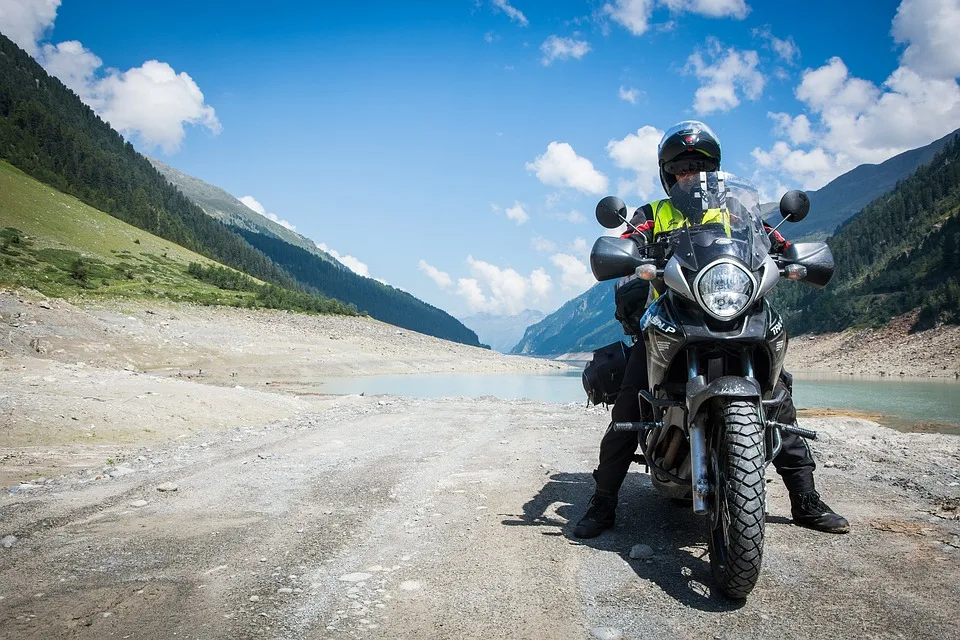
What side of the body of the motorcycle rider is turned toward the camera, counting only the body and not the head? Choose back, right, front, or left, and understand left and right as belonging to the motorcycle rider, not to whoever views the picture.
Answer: front

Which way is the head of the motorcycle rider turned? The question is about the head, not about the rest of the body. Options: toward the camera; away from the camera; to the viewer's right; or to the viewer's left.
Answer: toward the camera

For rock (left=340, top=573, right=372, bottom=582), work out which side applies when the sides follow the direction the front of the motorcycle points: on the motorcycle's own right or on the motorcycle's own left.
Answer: on the motorcycle's own right

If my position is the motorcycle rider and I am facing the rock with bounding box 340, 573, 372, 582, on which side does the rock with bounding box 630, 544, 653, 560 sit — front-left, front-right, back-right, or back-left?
front-left

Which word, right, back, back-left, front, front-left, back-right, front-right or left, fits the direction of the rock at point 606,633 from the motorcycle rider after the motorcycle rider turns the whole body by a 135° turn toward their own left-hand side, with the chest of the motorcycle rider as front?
back-right
